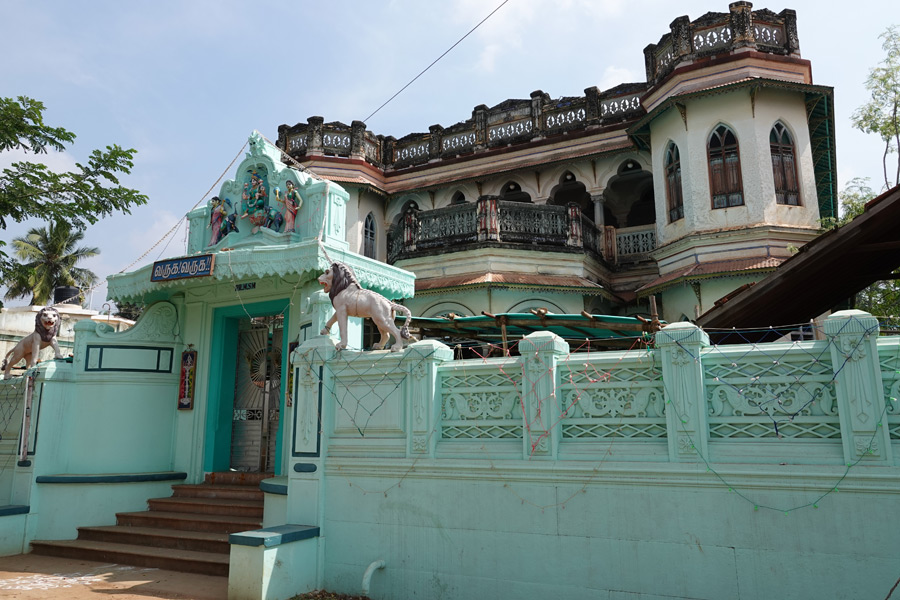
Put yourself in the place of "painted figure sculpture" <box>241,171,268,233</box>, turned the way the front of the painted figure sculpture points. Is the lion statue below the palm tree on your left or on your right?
on your right

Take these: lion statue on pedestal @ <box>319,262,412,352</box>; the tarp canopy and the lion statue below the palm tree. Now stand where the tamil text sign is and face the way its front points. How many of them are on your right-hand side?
1

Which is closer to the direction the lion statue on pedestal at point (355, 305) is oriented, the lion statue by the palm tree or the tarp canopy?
the lion statue by the palm tree

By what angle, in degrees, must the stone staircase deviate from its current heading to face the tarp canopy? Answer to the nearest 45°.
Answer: approximately 135° to its left

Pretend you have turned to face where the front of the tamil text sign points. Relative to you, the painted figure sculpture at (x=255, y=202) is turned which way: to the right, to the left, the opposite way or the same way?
the same way

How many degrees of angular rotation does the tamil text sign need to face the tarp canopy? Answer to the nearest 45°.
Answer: approximately 135° to its left

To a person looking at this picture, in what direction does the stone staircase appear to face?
facing the viewer and to the left of the viewer

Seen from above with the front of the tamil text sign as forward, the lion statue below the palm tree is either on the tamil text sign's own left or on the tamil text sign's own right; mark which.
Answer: on the tamil text sign's own right

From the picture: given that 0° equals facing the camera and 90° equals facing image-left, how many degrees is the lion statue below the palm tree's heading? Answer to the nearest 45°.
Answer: approximately 315°

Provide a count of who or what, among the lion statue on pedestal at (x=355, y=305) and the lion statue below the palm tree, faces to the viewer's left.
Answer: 1

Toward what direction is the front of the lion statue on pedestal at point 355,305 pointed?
to the viewer's left
